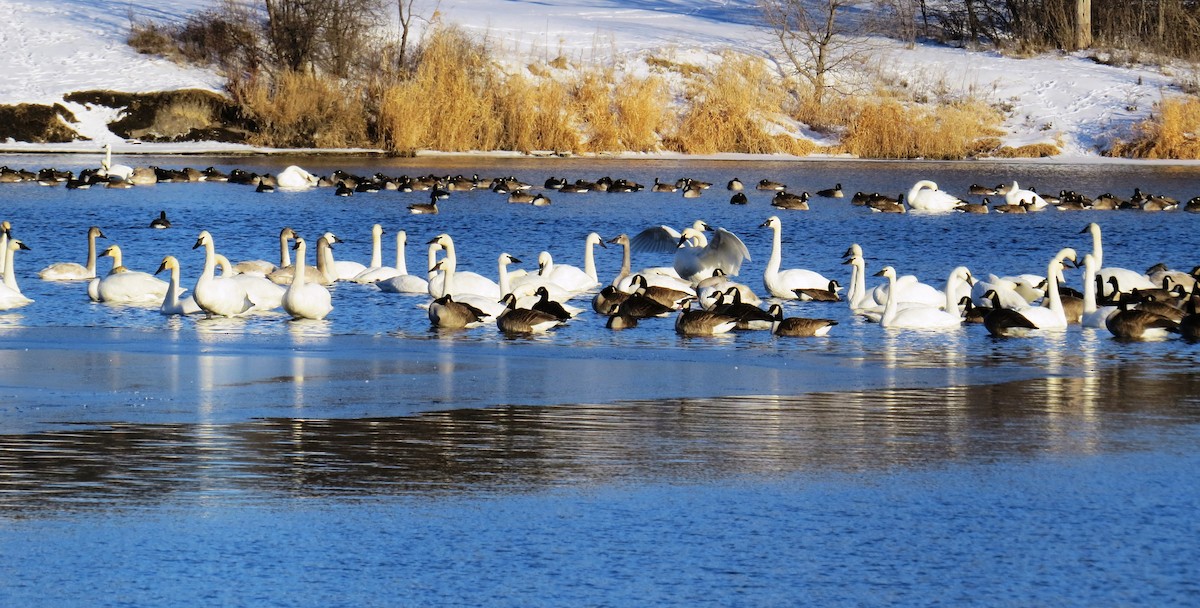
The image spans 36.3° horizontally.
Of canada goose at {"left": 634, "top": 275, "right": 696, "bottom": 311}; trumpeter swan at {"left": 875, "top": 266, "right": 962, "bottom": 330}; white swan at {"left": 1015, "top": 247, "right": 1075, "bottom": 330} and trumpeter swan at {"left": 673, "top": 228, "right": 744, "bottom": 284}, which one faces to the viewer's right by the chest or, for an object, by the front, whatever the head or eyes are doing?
the white swan

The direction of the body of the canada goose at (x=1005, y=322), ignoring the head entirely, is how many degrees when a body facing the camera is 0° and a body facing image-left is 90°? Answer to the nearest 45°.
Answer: approximately 90°

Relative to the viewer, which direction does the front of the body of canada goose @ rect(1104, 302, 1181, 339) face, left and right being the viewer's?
facing to the left of the viewer

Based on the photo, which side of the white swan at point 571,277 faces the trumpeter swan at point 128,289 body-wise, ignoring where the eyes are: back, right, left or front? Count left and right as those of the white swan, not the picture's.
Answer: back

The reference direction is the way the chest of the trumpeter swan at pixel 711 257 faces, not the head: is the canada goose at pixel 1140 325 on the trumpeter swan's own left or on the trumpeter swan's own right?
on the trumpeter swan's own left

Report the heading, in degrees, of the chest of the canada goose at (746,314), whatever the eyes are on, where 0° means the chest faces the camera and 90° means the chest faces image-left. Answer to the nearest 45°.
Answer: approximately 90°

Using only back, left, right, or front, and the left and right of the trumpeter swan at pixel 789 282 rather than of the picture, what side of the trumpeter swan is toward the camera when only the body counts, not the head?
left

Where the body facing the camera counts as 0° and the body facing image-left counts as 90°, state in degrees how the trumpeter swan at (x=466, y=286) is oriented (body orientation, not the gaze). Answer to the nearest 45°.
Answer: approximately 90°
